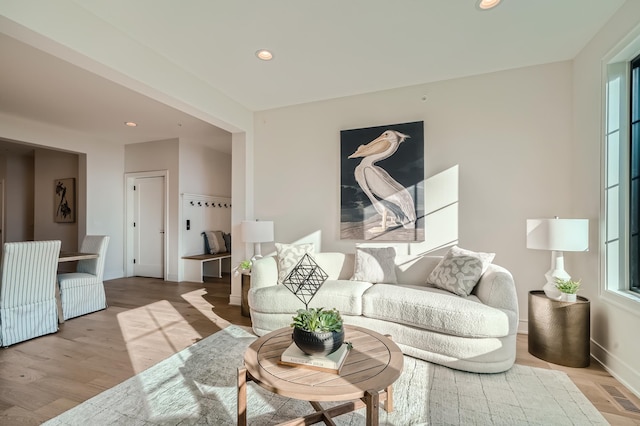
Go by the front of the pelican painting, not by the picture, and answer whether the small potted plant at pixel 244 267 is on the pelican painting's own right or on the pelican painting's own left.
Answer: on the pelican painting's own right

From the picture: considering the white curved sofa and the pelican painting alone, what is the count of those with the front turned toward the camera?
2

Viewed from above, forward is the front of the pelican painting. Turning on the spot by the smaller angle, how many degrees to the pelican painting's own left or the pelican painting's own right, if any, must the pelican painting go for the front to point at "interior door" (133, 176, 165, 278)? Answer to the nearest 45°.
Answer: approximately 90° to the pelican painting's own right

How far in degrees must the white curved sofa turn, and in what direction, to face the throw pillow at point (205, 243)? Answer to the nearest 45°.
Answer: approximately 135° to its right

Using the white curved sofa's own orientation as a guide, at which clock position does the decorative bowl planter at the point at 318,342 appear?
The decorative bowl planter is roughly at 1 o'clock from the white curved sofa.

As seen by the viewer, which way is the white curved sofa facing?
toward the camera

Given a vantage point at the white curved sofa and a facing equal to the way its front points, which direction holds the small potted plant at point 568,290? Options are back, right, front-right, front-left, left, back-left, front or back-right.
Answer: left

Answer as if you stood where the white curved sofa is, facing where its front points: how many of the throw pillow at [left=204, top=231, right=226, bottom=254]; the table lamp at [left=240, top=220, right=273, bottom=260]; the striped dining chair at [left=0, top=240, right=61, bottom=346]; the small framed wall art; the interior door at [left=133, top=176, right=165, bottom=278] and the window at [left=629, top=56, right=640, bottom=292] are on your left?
1

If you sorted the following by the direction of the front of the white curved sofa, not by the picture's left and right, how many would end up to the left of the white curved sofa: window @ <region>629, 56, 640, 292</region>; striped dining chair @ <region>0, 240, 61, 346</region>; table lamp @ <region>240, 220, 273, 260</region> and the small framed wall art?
1

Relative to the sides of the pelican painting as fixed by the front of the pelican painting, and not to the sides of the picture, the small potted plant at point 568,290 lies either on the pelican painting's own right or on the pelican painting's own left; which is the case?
on the pelican painting's own left

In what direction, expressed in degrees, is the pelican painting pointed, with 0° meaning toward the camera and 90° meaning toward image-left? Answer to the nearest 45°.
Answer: approximately 0°

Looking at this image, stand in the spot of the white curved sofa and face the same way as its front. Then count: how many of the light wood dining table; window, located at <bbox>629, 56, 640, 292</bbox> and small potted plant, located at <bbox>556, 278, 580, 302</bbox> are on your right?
1

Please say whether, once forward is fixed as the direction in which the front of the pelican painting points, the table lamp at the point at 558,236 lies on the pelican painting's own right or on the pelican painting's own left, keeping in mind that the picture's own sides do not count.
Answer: on the pelican painting's own left

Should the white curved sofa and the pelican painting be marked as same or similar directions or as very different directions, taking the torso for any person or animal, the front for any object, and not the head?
same or similar directions

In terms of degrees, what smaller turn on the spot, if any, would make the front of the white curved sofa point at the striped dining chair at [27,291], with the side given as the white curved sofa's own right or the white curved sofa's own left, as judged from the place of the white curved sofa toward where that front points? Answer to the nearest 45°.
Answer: approximately 90° to the white curved sofa's own right

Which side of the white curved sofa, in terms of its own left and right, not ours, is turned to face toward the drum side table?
left

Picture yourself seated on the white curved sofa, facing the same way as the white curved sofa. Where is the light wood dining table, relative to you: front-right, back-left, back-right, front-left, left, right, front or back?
right
